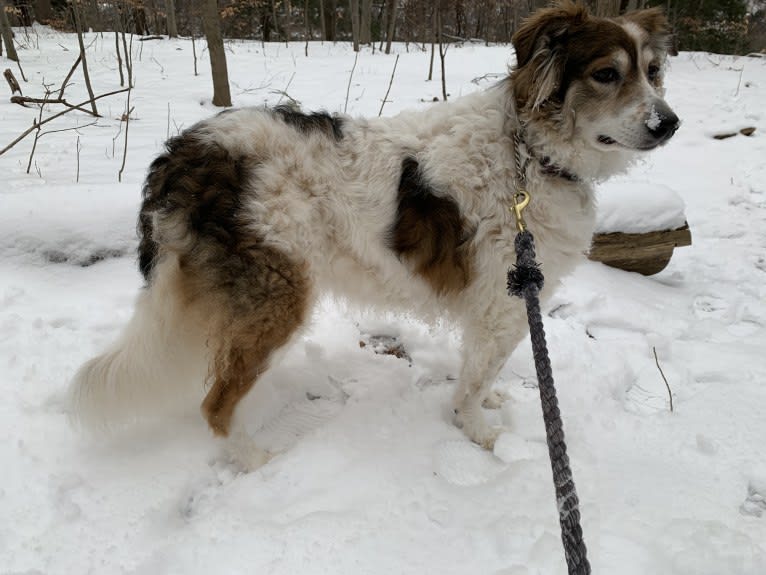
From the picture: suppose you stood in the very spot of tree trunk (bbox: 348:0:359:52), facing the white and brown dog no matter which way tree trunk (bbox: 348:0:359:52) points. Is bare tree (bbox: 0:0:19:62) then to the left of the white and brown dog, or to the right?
right

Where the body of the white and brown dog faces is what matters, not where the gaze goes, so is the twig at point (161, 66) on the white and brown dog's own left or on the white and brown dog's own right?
on the white and brown dog's own left

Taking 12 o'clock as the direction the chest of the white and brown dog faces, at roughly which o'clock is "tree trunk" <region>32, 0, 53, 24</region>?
The tree trunk is roughly at 8 o'clock from the white and brown dog.

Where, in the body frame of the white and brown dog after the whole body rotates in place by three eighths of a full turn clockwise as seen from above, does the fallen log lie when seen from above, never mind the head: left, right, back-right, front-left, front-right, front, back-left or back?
back

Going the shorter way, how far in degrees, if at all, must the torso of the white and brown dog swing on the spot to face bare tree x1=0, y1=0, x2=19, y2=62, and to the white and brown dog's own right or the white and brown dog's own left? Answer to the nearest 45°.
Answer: approximately 135° to the white and brown dog's own left

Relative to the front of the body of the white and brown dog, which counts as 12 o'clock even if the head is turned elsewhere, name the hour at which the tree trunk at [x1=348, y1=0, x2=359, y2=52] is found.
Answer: The tree trunk is roughly at 9 o'clock from the white and brown dog.

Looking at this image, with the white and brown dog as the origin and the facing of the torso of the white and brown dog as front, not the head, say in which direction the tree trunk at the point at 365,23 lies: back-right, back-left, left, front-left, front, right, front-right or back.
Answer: left

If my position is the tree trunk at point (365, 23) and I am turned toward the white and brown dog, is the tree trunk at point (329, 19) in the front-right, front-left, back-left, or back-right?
back-right

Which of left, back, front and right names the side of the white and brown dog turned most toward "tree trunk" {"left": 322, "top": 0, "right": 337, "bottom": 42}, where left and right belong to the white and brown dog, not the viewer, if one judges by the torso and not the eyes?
left

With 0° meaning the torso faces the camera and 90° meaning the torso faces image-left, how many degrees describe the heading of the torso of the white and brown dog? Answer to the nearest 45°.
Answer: approximately 270°
